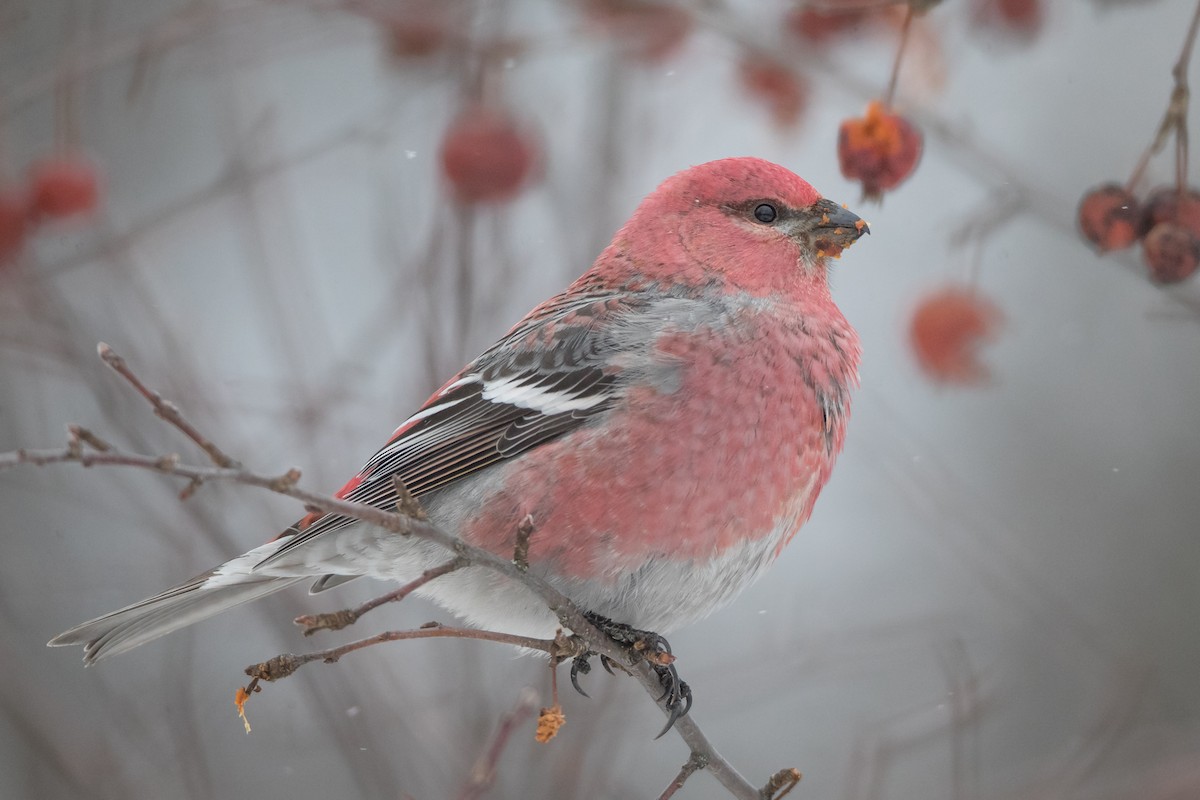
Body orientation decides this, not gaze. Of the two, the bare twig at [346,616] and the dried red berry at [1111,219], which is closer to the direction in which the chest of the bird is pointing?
the dried red berry

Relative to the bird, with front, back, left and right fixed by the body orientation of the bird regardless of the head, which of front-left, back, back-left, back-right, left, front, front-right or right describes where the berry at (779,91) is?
front-left

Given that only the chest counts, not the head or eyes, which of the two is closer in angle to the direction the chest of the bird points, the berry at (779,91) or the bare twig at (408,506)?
the berry

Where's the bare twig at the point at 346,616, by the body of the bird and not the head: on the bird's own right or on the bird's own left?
on the bird's own right

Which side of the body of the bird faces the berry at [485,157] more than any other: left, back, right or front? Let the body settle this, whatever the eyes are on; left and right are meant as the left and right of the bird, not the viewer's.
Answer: left

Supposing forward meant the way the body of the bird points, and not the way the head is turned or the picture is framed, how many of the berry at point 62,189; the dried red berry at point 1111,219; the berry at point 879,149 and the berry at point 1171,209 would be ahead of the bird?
3

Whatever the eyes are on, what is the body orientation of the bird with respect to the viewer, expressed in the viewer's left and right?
facing to the right of the viewer
